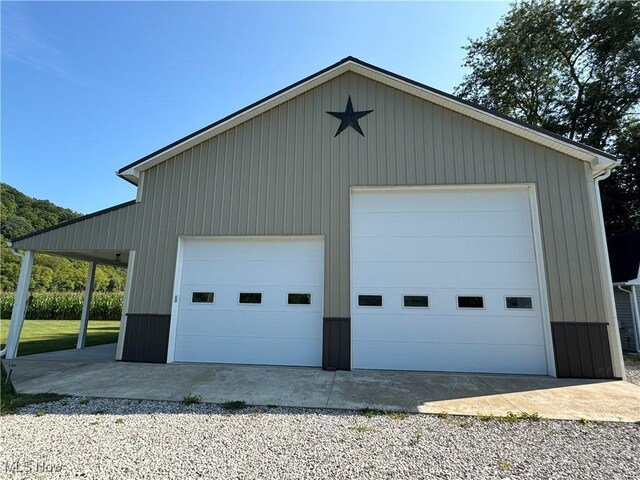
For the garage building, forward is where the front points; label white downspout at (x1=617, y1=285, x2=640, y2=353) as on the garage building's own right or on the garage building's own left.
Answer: on the garage building's own left

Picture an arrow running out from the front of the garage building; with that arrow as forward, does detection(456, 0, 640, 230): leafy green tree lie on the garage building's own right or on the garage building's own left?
on the garage building's own left

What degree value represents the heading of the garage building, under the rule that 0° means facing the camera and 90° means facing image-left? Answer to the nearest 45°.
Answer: approximately 0°

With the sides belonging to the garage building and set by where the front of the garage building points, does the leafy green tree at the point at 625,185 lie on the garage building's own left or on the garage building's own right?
on the garage building's own left
